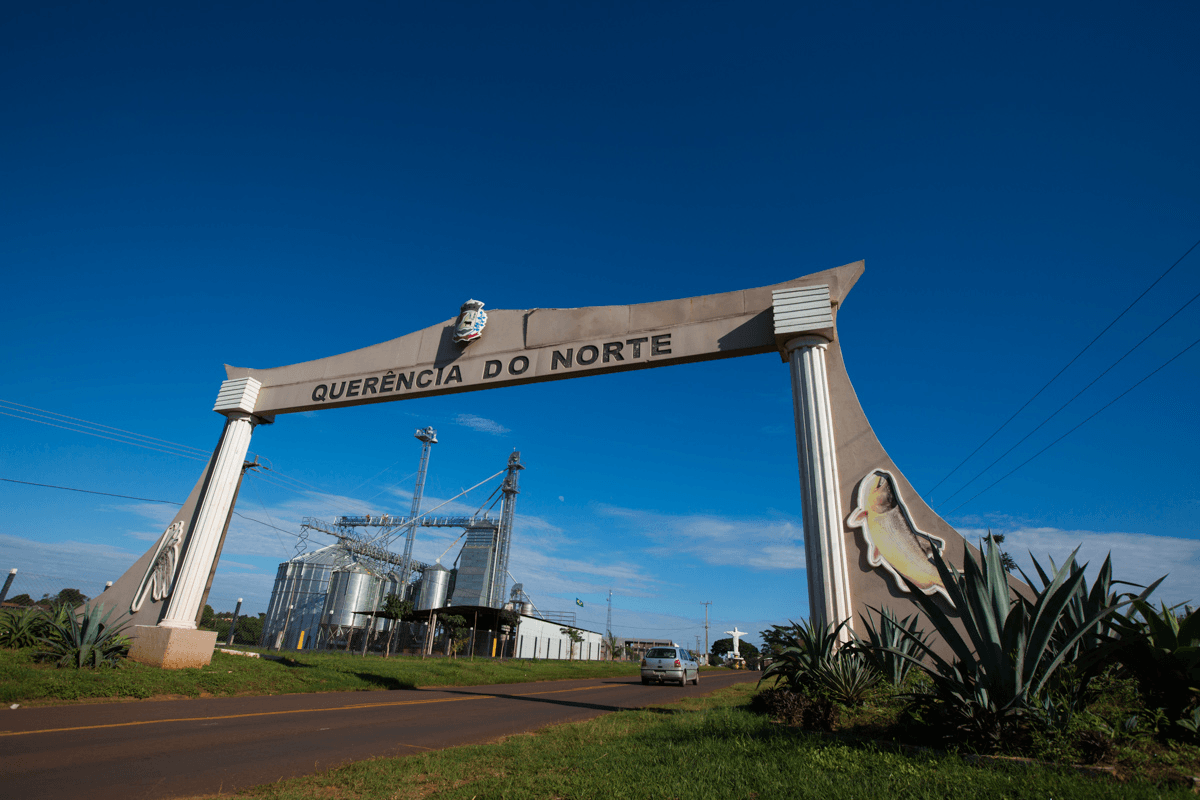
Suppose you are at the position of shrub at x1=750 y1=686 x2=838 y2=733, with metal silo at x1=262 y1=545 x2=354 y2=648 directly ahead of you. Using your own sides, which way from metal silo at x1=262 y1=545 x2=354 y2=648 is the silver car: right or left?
right

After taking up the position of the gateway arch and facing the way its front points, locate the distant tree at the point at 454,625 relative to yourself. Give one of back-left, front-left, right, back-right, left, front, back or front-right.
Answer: back-right

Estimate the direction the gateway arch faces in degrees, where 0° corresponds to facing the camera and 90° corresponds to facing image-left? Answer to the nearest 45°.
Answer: approximately 45°

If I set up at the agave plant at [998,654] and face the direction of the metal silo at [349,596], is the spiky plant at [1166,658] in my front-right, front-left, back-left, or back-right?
back-right

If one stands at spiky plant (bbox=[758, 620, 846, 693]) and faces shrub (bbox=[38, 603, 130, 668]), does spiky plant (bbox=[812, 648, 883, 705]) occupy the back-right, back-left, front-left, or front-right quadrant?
back-left

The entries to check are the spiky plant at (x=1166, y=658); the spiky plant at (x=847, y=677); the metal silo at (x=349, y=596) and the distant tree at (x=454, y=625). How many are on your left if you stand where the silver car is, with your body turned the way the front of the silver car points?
2

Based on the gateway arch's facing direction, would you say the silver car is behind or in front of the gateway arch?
behind

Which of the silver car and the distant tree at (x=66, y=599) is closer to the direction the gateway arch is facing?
the distant tree
